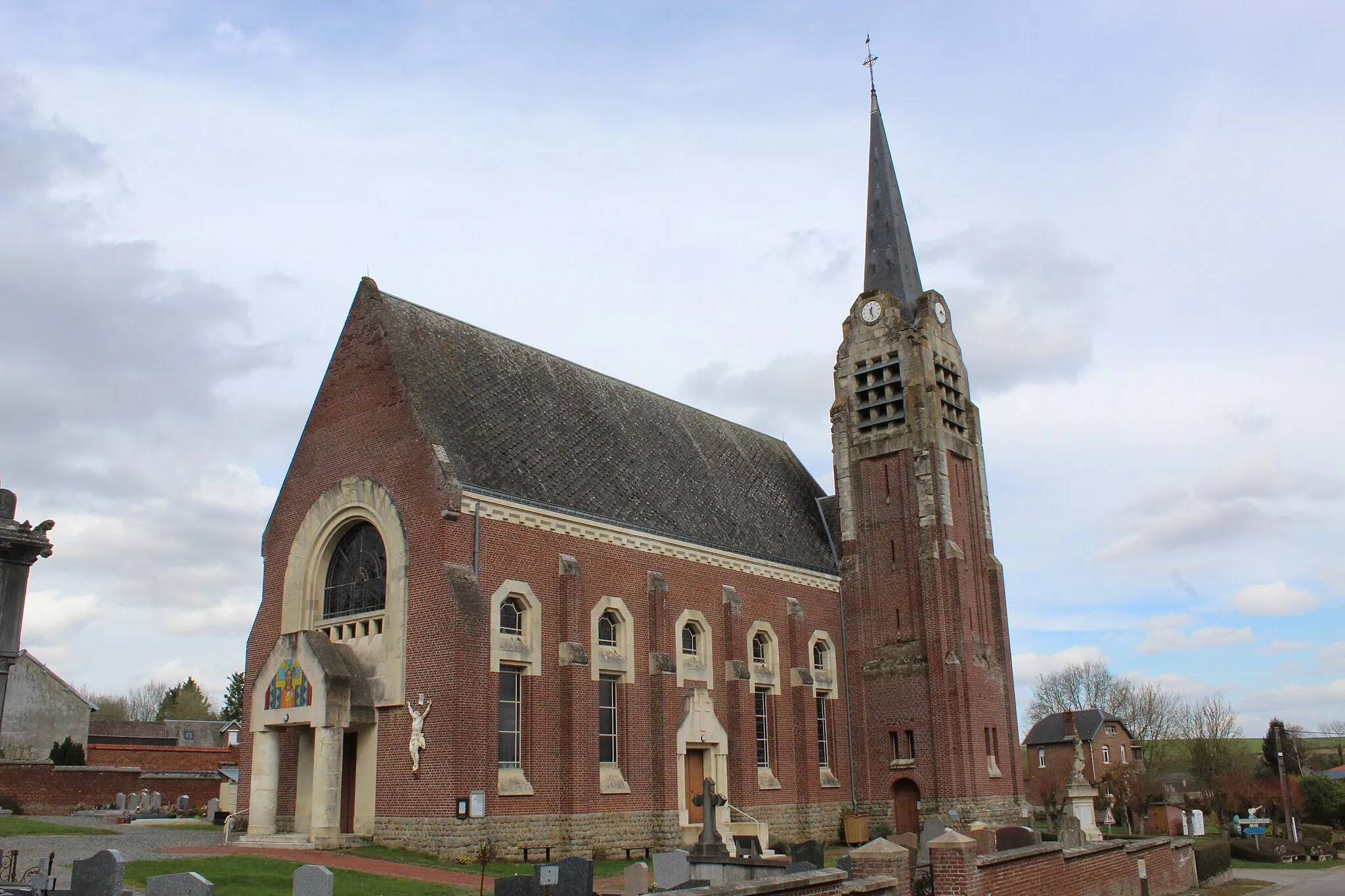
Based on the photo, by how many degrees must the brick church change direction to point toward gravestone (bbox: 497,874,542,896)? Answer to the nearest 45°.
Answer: approximately 45° to its left

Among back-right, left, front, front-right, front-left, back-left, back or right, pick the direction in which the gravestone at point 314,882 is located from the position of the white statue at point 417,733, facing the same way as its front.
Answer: front-left

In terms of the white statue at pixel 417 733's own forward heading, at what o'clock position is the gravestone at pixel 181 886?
The gravestone is roughly at 11 o'clock from the white statue.

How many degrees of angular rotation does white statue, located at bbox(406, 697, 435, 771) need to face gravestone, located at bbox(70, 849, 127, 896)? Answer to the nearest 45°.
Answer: approximately 45° to its left

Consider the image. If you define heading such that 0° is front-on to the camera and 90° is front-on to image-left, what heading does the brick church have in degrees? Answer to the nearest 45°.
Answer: approximately 45°

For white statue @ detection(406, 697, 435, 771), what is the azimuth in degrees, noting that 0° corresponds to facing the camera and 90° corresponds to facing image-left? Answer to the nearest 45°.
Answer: approximately 45°

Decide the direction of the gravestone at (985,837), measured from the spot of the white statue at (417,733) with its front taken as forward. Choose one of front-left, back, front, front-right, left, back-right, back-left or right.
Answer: back-left

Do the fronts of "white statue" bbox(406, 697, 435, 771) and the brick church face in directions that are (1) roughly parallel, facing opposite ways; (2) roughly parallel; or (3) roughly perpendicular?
roughly parallel

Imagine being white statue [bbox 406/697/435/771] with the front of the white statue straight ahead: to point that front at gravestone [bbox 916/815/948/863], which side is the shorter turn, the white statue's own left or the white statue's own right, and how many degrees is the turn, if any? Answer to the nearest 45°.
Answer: approximately 135° to the white statue's own left

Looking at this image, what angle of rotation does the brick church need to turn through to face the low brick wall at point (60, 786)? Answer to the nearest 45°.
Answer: approximately 45° to its right

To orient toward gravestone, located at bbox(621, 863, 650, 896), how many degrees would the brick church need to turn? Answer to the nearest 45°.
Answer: approximately 45° to its left

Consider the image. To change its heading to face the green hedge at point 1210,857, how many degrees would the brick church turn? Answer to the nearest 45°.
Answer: approximately 135° to its left

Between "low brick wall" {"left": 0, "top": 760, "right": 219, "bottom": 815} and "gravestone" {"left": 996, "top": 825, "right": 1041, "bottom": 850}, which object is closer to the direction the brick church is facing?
the low brick wall
